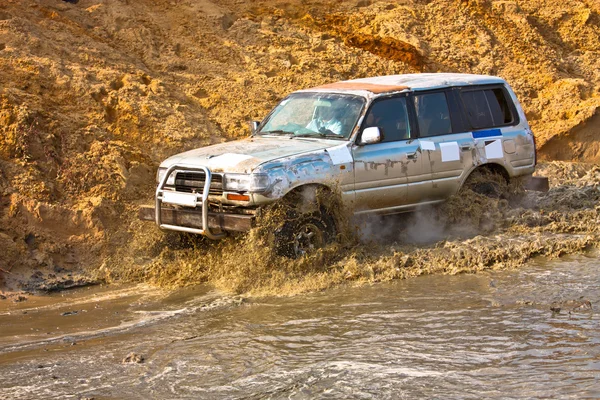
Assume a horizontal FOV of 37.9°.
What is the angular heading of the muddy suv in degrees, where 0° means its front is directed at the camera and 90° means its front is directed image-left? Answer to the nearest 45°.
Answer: approximately 45°
